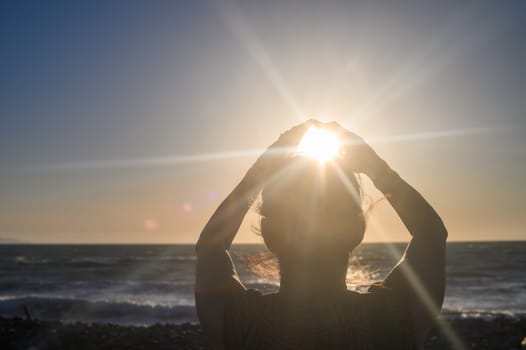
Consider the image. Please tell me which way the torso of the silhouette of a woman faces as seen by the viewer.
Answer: away from the camera
